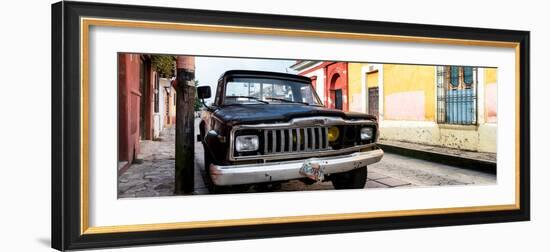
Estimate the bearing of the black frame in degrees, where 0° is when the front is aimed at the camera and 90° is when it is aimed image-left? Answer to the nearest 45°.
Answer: approximately 315°
